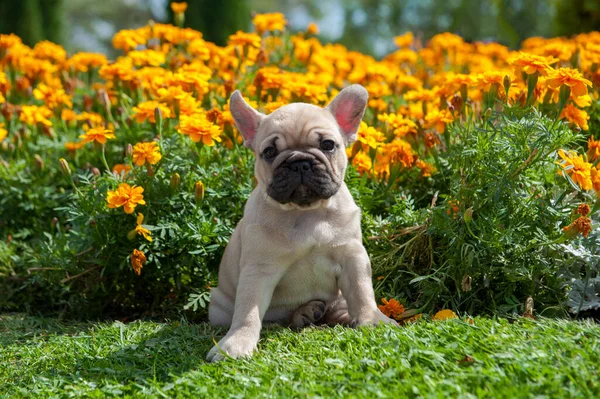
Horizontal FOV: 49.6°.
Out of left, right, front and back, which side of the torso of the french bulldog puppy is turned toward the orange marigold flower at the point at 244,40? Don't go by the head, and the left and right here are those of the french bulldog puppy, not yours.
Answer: back

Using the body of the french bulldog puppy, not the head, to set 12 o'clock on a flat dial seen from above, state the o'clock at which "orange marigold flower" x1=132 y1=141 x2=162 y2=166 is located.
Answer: The orange marigold flower is roughly at 4 o'clock from the french bulldog puppy.

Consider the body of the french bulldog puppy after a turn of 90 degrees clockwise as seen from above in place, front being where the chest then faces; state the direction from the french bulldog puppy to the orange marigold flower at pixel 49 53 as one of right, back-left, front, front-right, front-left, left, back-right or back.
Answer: front-right

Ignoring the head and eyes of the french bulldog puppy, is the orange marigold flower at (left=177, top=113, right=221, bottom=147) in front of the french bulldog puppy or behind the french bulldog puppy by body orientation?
behind

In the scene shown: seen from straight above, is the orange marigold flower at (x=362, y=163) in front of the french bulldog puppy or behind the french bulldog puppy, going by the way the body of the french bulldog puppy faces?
behind

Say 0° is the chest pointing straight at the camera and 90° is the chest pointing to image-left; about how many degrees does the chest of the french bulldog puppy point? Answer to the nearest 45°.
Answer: approximately 0°

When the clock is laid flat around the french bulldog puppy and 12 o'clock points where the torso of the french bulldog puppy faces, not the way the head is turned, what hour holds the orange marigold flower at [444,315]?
The orange marigold flower is roughly at 9 o'clock from the french bulldog puppy.

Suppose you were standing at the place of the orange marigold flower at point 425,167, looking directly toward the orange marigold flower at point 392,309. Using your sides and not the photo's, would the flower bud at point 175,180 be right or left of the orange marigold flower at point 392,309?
right

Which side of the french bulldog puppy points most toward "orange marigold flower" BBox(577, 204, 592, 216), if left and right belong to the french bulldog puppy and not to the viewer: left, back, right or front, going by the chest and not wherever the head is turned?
left

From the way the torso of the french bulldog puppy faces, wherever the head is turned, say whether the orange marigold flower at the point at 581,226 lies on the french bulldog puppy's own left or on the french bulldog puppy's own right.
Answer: on the french bulldog puppy's own left

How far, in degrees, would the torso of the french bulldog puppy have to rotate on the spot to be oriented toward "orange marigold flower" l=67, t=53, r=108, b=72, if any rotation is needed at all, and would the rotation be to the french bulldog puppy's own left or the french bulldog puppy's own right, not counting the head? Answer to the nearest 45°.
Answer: approximately 135° to the french bulldog puppy's own right

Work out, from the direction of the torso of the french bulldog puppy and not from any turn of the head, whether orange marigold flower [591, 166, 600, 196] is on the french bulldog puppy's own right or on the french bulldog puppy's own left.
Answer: on the french bulldog puppy's own left

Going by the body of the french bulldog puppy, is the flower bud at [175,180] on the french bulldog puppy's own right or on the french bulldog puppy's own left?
on the french bulldog puppy's own right
